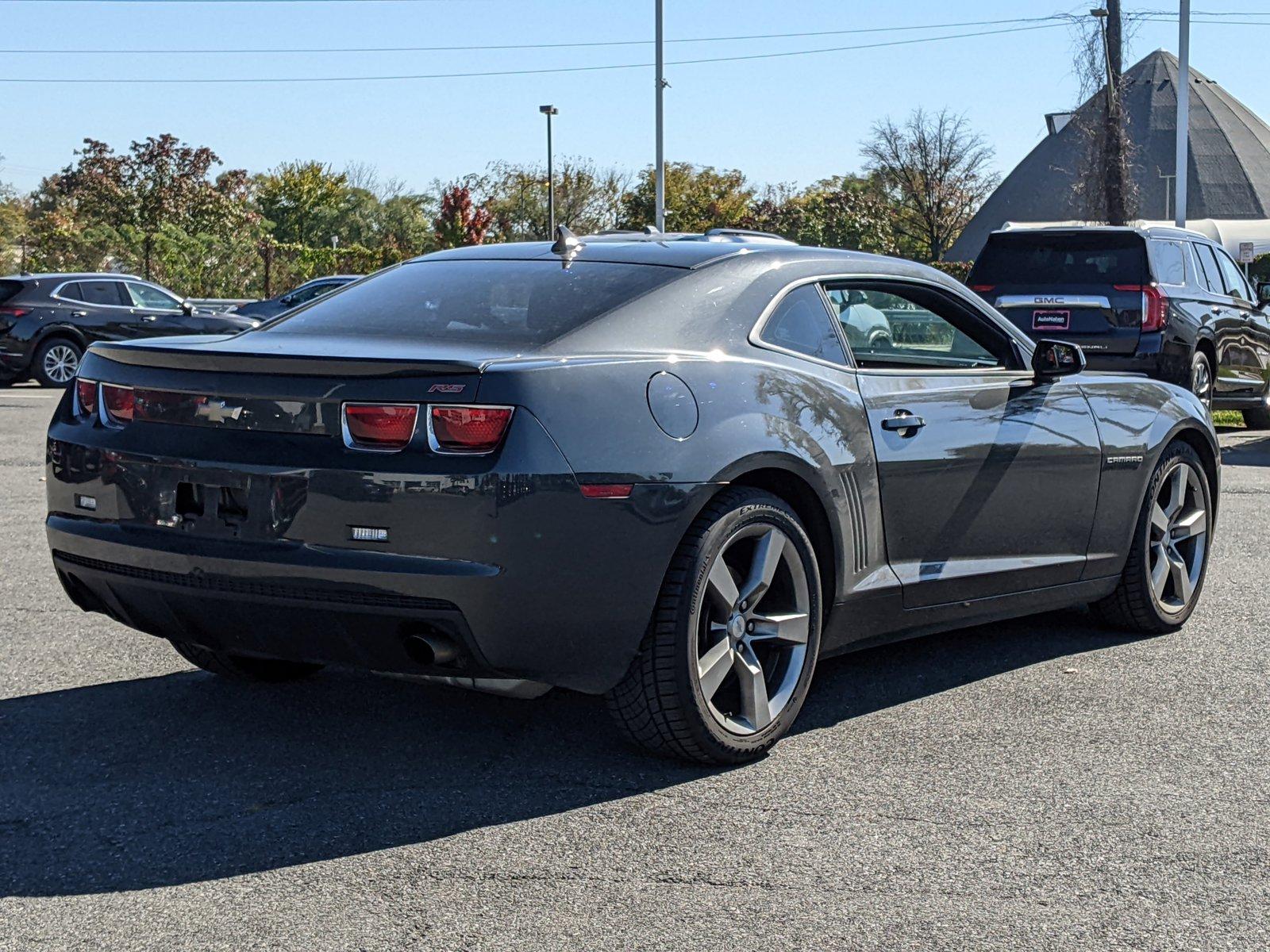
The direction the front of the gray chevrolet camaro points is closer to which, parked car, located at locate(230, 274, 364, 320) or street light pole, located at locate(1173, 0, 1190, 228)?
the street light pole

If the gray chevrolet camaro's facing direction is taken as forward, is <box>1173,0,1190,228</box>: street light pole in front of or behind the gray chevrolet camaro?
in front

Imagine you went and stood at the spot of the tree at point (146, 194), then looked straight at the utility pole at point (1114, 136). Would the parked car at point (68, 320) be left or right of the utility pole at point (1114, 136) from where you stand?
right

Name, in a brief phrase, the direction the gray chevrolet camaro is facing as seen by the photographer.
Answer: facing away from the viewer and to the right of the viewer

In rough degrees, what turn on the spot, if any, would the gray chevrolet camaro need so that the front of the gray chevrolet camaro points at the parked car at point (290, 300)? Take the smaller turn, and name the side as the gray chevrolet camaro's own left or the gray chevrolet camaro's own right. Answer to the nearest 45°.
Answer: approximately 45° to the gray chevrolet camaro's own left

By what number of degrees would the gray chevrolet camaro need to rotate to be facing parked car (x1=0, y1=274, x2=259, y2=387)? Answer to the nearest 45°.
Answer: approximately 90° to its left

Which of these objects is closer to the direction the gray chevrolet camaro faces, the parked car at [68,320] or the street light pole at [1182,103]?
the street light pole

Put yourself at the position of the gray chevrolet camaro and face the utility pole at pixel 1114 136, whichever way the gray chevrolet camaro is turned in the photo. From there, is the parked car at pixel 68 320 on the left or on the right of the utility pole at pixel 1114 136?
left

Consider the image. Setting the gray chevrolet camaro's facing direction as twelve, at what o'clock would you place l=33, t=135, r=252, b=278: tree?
The tree is roughly at 10 o'clock from the gray chevrolet camaro.
